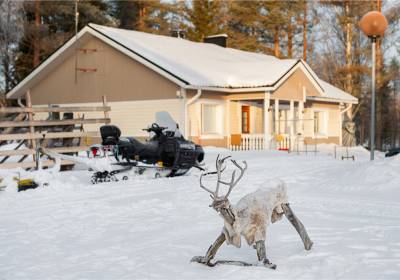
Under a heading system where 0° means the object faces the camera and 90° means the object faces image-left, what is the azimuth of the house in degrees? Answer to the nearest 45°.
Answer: approximately 315°

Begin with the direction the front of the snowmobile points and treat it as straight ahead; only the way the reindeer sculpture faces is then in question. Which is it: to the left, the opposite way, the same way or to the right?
the opposite way

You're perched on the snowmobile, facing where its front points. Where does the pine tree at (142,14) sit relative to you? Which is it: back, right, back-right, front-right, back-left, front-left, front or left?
front-left

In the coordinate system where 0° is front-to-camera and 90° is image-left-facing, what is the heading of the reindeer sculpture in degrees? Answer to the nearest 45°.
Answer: approximately 45°

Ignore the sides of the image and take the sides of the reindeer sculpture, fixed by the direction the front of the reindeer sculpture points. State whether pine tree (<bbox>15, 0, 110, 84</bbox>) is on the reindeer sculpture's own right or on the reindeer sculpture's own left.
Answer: on the reindeer sculpture's own right

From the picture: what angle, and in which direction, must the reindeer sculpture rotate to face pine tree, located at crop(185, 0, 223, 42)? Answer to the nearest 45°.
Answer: approximately 135° to its right

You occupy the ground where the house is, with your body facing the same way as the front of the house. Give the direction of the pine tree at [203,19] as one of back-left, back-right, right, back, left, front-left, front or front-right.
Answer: back-left

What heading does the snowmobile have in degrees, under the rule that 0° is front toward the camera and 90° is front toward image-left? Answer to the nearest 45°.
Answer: approximately 225°

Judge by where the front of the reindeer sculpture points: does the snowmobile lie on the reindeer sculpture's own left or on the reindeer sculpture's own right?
on the reindeer sculpture's own right

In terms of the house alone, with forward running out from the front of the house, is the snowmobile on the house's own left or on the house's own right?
on the house's own right

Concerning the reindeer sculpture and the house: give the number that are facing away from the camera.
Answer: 0

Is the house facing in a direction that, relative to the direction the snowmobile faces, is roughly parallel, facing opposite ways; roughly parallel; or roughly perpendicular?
roughly perpendicular

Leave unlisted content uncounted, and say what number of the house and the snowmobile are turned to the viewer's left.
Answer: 0

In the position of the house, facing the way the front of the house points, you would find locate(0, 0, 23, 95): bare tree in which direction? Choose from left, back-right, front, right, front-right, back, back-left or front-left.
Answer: back
